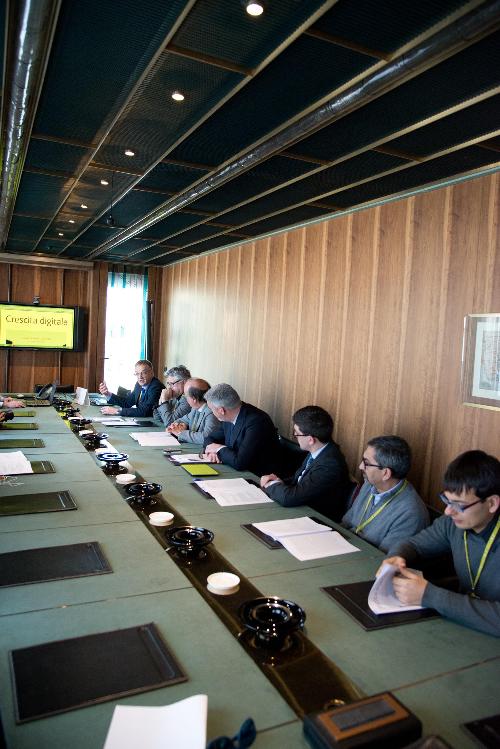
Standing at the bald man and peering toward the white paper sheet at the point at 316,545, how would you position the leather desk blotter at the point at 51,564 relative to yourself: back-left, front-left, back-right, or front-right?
front-right

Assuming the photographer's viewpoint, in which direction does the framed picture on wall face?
facing the viewer and to the left of the viewer

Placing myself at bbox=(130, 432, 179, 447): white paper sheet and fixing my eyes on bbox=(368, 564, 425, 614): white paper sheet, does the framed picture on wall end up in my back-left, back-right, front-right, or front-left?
front-left

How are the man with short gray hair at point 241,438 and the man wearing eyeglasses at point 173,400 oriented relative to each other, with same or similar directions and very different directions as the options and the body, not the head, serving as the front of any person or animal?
same or similar directions

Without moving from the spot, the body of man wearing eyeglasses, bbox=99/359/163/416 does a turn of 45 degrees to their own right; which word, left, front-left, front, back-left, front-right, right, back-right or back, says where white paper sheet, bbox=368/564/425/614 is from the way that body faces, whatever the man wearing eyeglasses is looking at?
left

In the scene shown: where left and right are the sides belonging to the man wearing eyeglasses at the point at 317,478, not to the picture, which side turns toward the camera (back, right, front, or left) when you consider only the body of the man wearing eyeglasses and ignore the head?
left

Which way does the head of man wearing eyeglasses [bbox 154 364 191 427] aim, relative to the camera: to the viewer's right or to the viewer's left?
to the viewer's left

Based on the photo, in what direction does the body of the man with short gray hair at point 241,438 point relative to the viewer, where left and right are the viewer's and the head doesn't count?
facing to the left of the viewer

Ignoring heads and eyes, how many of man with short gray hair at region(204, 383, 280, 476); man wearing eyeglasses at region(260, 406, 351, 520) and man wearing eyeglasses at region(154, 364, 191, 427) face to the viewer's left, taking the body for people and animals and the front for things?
3

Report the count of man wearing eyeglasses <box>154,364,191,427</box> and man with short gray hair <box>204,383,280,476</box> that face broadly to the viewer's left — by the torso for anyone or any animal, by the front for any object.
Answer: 2

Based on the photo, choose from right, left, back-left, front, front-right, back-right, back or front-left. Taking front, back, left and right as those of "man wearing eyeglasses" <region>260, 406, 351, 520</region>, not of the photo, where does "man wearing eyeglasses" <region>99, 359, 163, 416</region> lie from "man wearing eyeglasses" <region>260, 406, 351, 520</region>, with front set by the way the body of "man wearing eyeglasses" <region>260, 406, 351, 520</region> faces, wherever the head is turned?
front-right

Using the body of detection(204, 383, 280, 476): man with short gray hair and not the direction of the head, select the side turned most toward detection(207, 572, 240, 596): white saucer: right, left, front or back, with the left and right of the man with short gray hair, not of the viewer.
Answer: left

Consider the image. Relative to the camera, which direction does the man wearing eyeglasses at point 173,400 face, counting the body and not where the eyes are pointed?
to the viewer's left
